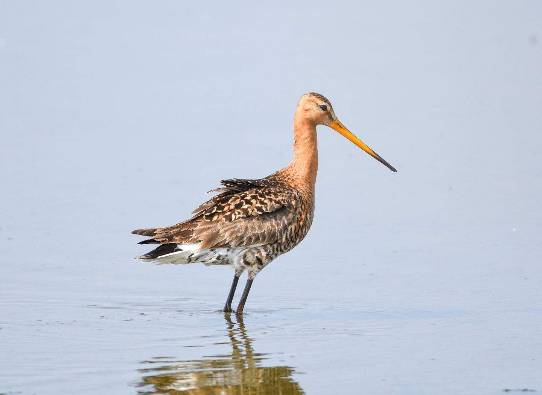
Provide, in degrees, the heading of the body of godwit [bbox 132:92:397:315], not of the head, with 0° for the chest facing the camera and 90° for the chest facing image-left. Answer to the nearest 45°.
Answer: approximately 270°
